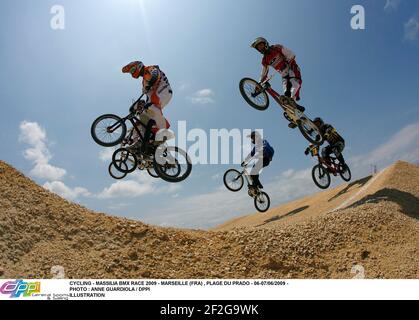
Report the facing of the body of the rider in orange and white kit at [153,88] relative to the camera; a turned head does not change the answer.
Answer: to the viewer's left

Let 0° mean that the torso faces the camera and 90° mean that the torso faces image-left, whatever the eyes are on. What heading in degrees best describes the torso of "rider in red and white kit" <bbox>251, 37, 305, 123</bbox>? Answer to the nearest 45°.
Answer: approximately 45°

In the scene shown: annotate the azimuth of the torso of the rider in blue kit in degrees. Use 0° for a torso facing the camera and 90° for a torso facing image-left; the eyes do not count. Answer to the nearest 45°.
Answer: approximately 90°

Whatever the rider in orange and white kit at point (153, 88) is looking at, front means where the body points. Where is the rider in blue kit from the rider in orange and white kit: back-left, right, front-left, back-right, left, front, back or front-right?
back-right

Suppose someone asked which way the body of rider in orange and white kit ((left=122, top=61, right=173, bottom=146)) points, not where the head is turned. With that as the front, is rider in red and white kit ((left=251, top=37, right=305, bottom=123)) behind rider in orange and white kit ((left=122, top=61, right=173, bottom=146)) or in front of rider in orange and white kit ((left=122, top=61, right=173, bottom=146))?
behind

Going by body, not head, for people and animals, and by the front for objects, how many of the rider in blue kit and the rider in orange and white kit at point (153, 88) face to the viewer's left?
2
